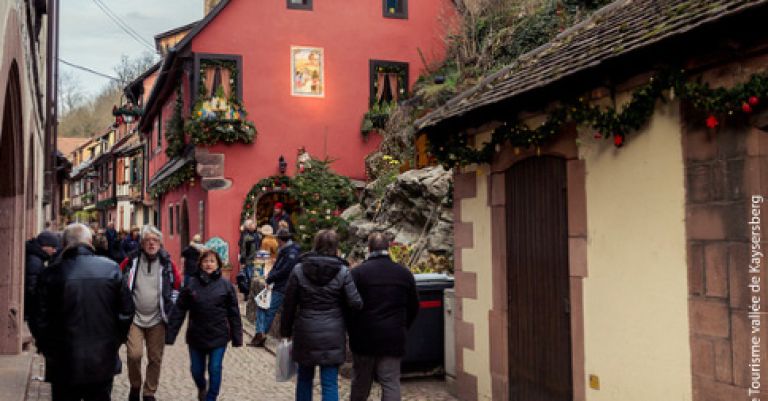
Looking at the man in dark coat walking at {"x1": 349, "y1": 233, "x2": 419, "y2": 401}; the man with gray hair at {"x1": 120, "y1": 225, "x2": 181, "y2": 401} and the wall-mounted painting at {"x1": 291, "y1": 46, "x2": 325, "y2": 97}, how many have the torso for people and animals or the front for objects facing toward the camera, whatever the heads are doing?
2

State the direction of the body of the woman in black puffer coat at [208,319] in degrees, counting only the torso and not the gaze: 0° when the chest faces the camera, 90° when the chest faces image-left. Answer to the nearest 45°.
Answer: approximately 0°

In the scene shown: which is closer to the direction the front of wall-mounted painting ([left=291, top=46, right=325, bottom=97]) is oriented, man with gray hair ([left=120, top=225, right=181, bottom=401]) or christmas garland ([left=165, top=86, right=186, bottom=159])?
the man with gray hair

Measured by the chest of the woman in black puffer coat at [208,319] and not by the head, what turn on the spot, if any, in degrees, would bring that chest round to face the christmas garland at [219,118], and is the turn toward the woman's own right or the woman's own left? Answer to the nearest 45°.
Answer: approximately 180°

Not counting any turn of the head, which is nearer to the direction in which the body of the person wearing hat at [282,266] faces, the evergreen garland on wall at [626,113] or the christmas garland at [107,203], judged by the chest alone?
the christmas garland

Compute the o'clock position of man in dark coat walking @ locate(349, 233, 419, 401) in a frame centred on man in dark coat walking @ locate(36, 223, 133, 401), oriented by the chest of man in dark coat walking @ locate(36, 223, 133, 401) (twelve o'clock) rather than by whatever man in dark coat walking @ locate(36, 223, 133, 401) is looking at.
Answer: man in dark coat walking @ locate(349, 233, 419, 401) is roughly at 3 o'clock from man in dark coat walking @ locate(36, 223, 133, 401).

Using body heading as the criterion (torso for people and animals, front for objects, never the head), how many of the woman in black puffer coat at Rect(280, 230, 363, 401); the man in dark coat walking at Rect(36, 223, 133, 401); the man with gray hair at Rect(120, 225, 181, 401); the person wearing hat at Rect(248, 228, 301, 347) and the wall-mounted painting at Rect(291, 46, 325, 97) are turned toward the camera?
2

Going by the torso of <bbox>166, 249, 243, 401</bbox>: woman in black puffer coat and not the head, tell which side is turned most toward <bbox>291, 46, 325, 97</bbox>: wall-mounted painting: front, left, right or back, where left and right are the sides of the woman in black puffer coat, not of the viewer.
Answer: back

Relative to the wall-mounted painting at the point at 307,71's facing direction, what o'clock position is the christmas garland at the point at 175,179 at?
The christmas garland is roughly at 4 o'clock from the wall-mounted painting.

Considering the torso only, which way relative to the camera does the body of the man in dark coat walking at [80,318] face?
away from the camera

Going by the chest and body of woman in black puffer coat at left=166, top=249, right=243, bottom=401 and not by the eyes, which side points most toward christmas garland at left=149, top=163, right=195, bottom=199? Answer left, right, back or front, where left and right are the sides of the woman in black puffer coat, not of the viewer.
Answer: back

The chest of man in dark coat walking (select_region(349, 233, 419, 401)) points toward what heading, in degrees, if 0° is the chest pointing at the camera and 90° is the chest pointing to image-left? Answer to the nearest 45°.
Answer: approximately 180°

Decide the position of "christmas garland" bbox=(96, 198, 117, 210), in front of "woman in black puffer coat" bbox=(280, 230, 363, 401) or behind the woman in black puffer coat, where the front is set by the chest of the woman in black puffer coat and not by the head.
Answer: in front
